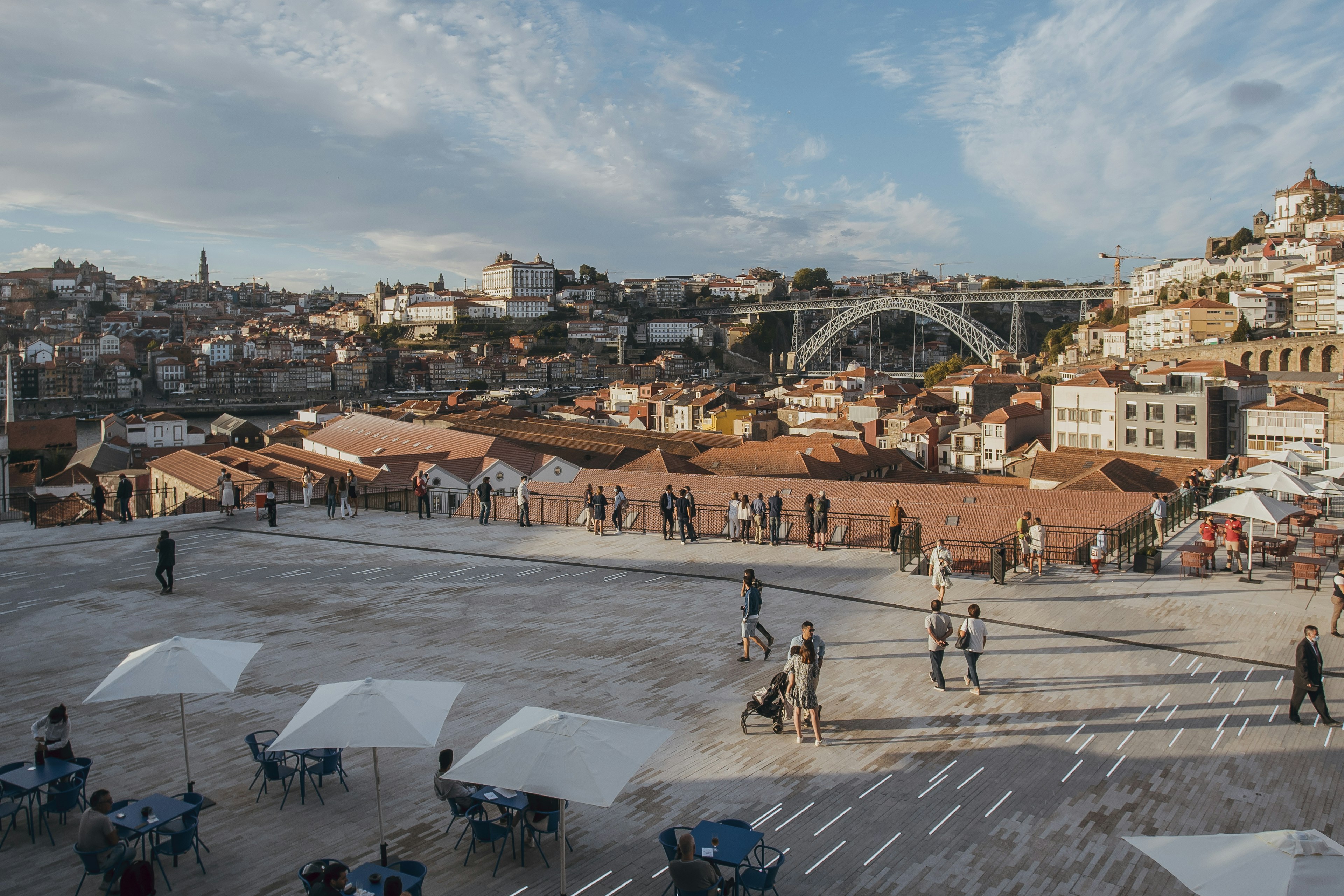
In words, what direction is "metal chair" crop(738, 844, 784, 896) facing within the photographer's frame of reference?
facing away from the viewer and to the left of the viewer

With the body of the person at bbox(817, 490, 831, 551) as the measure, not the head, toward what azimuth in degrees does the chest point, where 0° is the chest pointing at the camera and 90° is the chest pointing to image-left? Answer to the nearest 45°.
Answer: approximately 180°

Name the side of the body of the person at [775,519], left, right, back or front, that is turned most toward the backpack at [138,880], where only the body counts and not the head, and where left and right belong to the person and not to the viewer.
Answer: back

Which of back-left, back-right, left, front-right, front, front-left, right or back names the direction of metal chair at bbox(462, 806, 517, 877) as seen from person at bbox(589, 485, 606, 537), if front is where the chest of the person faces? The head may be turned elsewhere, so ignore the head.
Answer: back

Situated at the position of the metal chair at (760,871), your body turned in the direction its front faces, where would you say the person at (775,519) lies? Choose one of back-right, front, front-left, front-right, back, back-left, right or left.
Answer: front-right

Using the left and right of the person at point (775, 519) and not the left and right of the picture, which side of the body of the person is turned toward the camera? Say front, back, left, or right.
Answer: back

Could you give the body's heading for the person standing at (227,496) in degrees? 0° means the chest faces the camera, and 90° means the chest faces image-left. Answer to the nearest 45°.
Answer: approximately 180°

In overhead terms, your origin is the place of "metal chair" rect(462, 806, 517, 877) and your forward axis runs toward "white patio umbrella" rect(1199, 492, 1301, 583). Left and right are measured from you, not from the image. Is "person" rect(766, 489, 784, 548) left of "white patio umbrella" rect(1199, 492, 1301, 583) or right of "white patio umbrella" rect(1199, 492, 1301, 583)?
left

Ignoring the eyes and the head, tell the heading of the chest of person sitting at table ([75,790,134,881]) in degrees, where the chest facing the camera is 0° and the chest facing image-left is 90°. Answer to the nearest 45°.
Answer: approximately 225°

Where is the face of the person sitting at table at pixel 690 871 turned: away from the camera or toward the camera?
away from the camera

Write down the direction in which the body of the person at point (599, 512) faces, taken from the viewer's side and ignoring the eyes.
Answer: away from the camera

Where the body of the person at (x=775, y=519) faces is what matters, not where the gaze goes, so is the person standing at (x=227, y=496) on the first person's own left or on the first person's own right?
on the first person's own left
